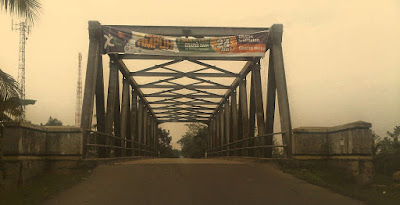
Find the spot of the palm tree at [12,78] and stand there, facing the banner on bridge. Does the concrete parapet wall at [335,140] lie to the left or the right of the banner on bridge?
right

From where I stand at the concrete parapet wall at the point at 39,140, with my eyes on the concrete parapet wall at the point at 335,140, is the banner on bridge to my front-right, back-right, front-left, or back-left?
front-left

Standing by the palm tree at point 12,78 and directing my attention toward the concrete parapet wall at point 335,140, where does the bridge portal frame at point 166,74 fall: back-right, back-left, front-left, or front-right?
front-left

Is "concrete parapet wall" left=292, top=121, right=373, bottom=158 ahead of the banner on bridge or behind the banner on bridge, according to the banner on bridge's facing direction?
ahead

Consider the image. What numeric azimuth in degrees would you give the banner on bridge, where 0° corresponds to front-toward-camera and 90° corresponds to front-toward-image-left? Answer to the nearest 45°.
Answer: approximately 0°

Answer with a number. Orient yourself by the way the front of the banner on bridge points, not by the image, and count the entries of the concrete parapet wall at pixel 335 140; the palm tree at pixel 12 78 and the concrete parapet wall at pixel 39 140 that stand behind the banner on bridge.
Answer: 0
